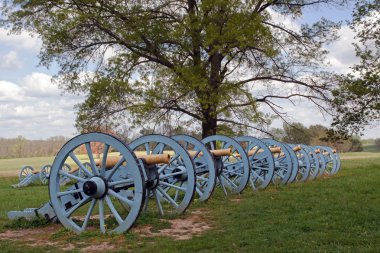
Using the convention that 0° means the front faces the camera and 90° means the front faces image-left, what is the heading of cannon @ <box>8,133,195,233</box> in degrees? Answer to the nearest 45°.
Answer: approximately 315°

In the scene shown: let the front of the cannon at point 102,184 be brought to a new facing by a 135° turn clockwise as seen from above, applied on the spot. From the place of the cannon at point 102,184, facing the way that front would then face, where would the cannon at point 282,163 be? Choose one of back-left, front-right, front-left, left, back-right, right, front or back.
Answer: back-right

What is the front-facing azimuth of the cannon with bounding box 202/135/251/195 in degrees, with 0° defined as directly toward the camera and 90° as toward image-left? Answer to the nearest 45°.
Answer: approximately 315°

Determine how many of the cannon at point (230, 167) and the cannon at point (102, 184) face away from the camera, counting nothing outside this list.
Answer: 0
